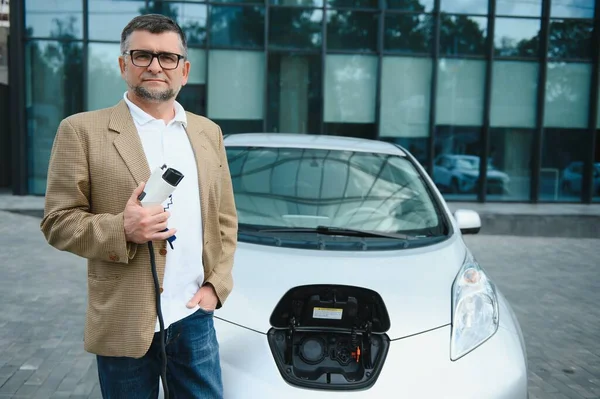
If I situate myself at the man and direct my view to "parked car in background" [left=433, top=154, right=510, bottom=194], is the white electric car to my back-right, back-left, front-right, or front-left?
front-right

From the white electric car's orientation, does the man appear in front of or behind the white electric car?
in front

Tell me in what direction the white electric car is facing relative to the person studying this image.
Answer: facing the viewer
